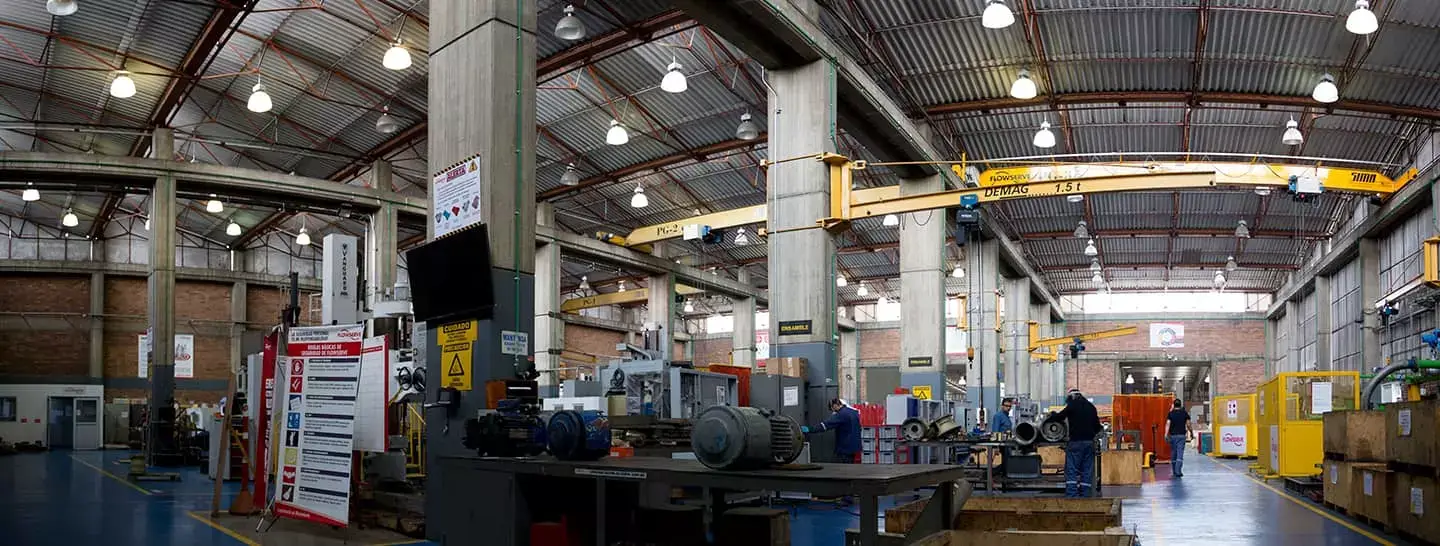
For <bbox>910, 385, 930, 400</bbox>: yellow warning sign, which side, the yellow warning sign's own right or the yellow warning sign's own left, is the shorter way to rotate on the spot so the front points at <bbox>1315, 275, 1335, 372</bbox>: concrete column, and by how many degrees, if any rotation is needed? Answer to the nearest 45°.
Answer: approximately 135° to the yellow warning sign's own left

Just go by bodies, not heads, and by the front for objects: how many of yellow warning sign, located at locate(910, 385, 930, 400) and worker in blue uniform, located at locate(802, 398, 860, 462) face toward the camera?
1

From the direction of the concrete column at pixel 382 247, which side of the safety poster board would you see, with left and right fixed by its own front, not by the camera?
back

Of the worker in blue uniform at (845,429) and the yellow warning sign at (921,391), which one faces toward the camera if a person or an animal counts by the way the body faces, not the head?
the yellow warning sign

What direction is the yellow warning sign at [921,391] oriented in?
toward the camera

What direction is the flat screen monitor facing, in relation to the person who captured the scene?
facing the viewer and to the left of the viewer

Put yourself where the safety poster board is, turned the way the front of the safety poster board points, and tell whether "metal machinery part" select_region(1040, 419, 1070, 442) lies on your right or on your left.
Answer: on your left

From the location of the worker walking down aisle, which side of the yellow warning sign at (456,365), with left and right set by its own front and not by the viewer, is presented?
back

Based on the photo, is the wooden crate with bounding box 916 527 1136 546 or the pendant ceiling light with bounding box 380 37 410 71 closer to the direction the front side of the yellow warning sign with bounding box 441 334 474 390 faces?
the wooden crate

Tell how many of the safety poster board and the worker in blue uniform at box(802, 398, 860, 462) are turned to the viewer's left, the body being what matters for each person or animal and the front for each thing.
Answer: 1

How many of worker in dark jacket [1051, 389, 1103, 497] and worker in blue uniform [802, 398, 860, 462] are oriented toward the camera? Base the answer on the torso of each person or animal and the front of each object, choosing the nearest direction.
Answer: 0

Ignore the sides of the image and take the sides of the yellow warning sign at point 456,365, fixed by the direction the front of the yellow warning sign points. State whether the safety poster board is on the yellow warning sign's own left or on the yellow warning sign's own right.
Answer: on the yellow warning sign's own right

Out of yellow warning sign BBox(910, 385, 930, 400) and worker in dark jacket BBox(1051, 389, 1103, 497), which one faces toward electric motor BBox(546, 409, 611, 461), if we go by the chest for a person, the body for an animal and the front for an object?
the yellow warning sign
